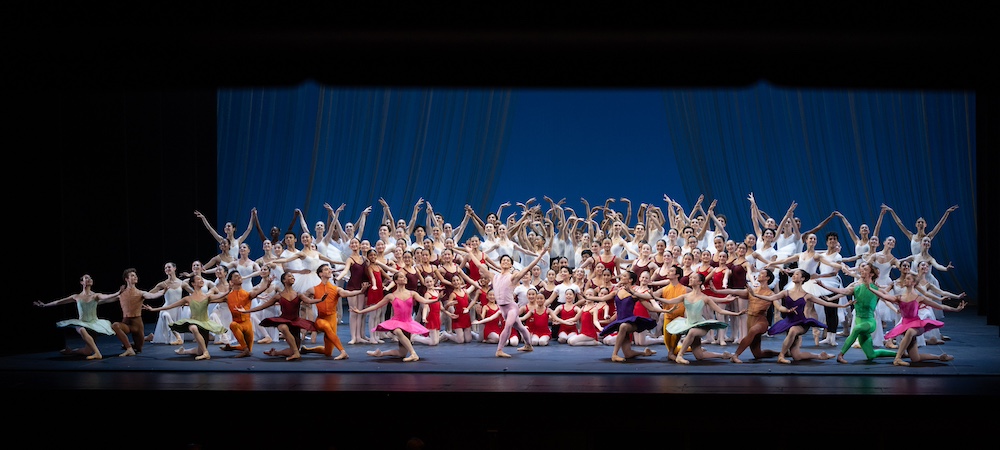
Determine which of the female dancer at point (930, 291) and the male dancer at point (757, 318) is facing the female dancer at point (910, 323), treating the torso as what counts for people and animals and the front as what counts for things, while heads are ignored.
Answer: the female dancer at point (930, 291)

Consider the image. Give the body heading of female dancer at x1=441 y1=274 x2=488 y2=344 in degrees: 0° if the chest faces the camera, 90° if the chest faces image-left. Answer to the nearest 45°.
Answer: approximately 0°

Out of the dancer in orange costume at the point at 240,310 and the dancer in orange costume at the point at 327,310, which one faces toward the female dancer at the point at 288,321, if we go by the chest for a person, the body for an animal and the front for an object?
the dancer in orange costume at the point at 240,310

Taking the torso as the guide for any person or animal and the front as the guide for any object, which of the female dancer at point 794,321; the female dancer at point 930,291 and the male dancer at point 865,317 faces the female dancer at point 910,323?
the female dancer at point 930,291

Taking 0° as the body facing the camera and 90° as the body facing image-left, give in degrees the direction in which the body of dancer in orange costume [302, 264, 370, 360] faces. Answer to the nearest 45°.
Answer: approximately 315°

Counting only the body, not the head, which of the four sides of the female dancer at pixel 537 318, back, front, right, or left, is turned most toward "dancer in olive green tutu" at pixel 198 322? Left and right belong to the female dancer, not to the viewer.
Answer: right

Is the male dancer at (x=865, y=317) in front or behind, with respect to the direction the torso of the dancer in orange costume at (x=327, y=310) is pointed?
in front

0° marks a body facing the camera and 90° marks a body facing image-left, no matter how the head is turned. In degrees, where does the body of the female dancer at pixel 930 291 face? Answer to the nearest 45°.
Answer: approximately 0°

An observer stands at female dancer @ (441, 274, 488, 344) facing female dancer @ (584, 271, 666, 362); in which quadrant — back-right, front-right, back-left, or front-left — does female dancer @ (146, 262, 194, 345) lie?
back-right

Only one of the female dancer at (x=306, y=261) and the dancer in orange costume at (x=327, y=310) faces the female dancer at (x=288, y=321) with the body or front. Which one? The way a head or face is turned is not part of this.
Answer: the female dancer at (x=306, y=261)

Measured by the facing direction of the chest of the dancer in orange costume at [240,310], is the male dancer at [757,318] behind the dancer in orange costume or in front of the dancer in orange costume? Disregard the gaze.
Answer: in front
